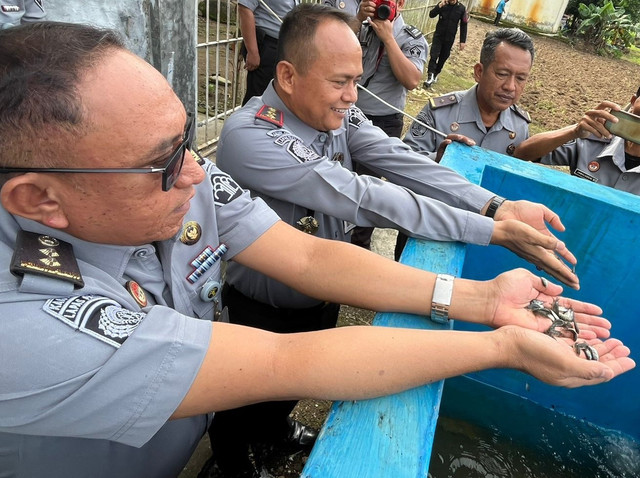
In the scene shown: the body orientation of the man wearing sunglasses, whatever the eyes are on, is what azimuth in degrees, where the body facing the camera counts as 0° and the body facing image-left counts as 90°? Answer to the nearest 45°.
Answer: approximately 270°

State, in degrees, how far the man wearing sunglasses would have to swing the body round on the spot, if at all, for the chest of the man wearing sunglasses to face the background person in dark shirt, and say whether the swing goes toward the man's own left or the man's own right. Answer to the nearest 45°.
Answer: approximately 90° to the man's own left

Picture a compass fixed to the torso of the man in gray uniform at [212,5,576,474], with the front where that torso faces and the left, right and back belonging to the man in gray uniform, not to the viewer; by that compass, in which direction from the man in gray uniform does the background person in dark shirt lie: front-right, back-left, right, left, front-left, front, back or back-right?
back-left

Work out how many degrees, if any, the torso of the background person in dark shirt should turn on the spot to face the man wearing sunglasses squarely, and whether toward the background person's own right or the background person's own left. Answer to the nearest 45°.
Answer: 0° — they already face them

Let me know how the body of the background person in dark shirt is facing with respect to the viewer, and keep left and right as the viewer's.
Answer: facing the viewer

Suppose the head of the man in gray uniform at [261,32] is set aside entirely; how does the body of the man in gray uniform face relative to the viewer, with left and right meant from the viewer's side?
facing the viewer and to the right of the viewer

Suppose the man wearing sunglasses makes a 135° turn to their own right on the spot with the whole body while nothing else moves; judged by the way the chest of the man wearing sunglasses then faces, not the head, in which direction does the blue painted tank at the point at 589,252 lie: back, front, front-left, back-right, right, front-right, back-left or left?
back

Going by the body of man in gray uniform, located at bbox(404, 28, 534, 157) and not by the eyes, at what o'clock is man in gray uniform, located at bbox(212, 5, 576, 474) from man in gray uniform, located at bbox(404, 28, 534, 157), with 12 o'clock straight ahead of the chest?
man in gray uniform, located at bbox(212, 5, 576, 474) is roughly at 2 o'clock from man in gray uniform, located at bbox(404, 28, 534, 157).

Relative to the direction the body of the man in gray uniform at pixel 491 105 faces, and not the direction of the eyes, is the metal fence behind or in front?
behind

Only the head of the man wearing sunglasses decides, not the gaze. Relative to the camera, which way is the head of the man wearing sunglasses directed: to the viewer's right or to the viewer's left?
to the viewer's right

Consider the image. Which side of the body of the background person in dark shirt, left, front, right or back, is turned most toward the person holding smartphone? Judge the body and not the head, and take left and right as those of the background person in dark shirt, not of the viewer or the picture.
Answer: front

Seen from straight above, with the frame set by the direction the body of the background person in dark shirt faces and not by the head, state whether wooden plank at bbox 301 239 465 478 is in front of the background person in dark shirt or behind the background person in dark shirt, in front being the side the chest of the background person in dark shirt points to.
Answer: in front

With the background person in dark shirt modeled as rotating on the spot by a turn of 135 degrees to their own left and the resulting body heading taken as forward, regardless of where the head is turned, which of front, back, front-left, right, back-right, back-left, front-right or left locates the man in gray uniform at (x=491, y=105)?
back-right

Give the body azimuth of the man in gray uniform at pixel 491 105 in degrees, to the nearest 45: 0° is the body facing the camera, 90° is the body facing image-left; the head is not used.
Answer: approximately 315°

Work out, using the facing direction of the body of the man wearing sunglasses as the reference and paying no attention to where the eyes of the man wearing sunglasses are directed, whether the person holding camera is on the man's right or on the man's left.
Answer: on the man's left

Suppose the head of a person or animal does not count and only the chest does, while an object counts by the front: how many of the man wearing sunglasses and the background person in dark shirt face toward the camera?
1
